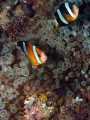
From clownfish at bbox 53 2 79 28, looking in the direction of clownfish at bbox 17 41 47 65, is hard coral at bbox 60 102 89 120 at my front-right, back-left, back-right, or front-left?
front-left

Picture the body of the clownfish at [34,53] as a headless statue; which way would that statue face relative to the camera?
to the viewer's right

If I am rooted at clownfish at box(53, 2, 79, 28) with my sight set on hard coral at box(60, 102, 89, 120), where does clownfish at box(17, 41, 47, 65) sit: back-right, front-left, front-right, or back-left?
front-right
